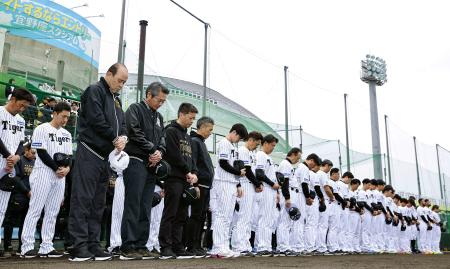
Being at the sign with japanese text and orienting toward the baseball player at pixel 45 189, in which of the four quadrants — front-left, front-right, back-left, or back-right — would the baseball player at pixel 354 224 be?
front-left

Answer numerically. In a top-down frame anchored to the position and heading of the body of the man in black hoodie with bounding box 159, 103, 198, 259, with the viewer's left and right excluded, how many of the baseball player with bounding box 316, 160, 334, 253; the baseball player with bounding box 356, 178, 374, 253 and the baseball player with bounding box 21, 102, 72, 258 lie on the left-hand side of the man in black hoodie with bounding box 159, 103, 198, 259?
2

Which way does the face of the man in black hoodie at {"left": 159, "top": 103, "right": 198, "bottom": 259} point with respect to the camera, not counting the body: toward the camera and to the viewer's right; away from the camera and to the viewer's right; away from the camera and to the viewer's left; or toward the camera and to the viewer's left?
toward the camera and to the viewer's right

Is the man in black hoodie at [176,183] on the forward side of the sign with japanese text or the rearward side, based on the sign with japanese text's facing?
on the forward side

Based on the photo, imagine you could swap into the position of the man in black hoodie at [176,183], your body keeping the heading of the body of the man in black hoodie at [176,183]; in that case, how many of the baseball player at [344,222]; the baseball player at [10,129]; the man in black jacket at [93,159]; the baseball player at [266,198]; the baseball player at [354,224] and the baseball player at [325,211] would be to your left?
4

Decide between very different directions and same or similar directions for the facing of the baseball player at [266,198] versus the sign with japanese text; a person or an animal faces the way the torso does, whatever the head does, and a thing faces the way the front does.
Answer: same or similar directions

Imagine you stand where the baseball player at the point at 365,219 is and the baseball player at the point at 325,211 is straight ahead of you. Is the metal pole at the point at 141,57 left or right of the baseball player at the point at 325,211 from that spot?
right

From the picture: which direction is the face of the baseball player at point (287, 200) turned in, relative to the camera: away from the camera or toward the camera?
toward the camera

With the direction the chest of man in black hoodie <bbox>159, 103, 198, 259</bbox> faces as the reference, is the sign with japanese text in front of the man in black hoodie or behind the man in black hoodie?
behind

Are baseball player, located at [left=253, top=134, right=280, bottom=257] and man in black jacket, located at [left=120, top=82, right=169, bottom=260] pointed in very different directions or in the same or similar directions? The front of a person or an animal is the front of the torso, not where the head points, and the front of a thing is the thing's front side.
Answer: same or similar directions

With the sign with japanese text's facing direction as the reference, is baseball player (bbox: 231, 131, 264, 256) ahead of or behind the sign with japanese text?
ahead

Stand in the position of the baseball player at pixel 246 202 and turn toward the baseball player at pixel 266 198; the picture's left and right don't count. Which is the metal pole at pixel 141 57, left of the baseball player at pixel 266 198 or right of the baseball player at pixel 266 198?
left

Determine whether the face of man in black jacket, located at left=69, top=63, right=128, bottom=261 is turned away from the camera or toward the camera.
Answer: toward the camera
